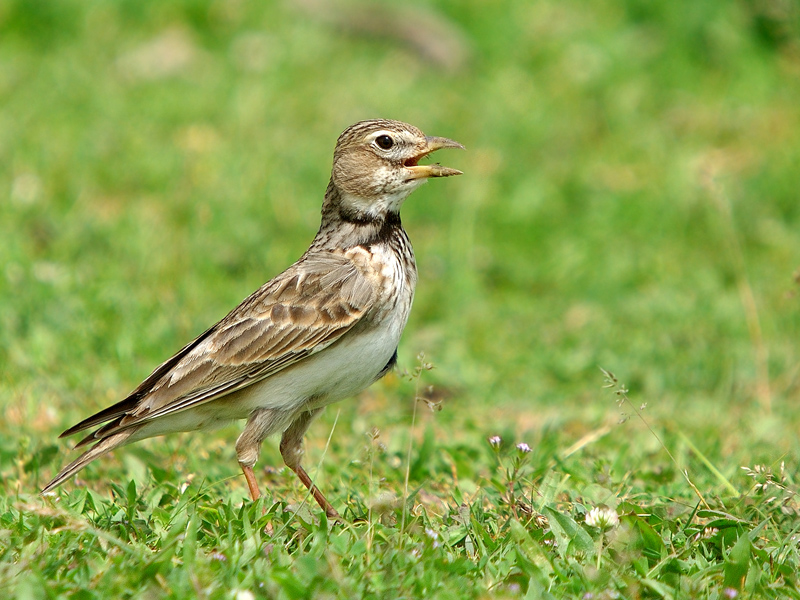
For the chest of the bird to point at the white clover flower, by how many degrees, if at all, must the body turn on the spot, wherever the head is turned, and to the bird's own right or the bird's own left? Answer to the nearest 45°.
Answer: approximately 45° to the bird's own right

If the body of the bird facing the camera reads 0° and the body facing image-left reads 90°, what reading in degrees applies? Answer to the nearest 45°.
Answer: approximately 270°
